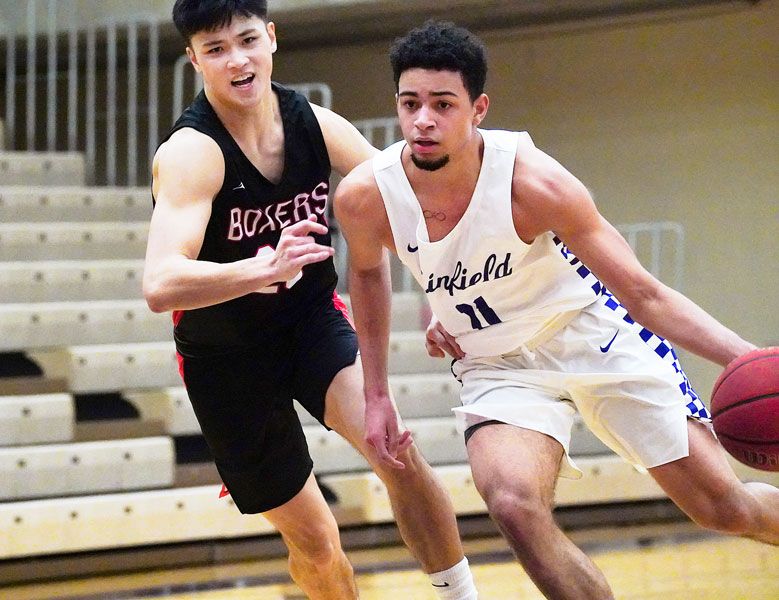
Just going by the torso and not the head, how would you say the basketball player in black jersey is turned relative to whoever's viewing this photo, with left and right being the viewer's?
facing the viewer and to the right of the viewer

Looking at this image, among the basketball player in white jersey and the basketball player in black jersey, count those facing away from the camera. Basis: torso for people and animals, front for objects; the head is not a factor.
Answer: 0

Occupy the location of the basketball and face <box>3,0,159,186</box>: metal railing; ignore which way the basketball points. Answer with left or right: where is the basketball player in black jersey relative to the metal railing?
left

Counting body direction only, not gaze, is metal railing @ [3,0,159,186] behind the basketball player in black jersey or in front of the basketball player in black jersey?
behind

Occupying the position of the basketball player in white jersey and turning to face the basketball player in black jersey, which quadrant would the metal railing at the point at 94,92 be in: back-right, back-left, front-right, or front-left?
front-right

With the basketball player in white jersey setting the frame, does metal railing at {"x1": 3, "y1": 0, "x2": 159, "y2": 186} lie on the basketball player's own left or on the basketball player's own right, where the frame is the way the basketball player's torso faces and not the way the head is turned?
on the basketball player's own right

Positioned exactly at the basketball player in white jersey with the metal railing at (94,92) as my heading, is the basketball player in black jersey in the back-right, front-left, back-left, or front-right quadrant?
front-left
